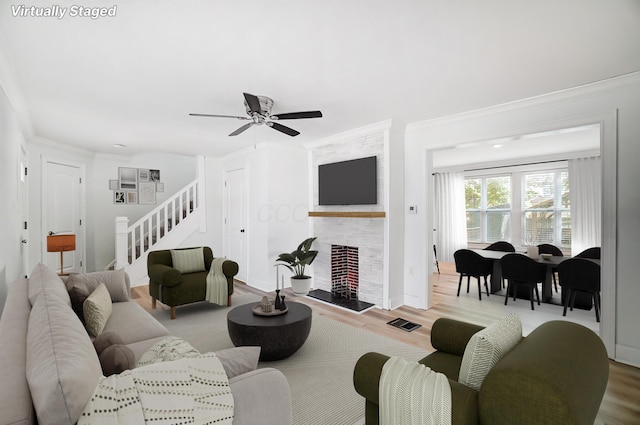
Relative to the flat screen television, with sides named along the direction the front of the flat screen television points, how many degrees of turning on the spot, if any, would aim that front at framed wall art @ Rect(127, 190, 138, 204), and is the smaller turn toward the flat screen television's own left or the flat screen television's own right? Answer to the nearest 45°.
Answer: approximately 45° to the flat screen television's own right

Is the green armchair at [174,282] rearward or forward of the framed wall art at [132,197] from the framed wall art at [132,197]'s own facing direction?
forward

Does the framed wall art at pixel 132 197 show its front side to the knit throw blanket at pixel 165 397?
yes

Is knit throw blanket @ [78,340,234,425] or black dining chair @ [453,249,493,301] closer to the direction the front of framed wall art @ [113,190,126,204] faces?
the knit throw blanket

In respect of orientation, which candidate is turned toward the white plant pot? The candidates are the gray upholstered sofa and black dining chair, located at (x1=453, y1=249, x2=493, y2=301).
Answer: the gray upholstered sofa

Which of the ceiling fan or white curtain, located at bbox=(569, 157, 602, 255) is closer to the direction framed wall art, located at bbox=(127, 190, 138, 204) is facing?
the ceiling fan

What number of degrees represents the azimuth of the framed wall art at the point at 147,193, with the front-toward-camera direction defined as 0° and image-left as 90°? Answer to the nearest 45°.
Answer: approximately 0°

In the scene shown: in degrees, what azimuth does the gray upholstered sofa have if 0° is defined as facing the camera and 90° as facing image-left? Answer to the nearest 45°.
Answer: approximately 225°

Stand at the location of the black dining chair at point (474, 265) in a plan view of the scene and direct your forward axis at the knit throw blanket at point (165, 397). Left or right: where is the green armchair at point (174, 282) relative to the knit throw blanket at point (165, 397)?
right

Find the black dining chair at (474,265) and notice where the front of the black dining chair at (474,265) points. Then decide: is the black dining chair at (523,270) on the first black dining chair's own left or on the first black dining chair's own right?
on the first black dining chair's own right

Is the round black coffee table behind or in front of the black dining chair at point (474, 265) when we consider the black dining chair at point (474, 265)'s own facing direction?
behind

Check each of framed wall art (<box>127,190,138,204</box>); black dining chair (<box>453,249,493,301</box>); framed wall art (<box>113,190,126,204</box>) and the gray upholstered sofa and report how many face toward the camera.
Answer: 2

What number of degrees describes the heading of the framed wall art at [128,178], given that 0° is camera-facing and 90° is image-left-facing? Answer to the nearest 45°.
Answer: approximately 0°
